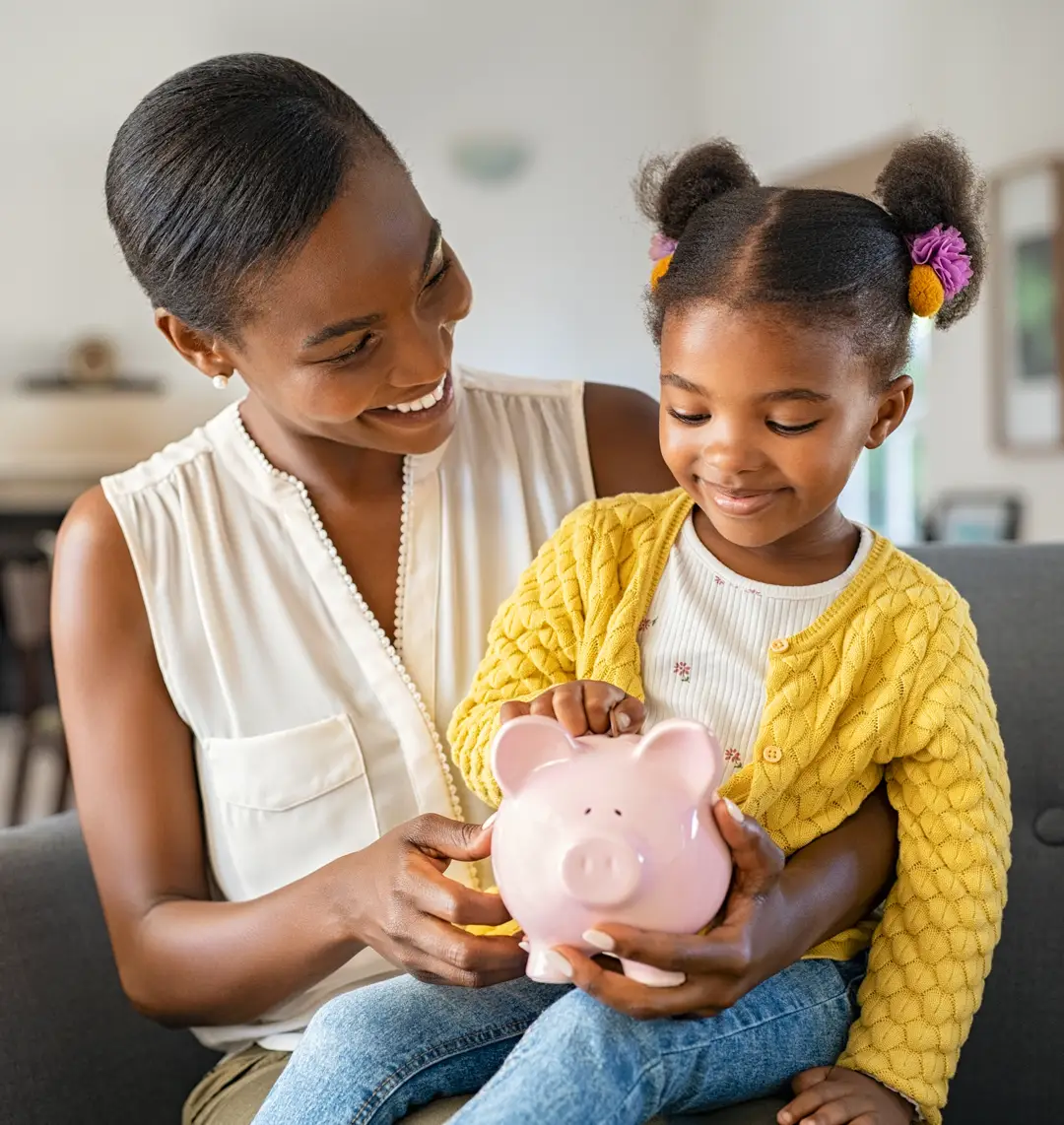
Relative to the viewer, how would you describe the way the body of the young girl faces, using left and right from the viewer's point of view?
facing the viewer and to the left of the viewer

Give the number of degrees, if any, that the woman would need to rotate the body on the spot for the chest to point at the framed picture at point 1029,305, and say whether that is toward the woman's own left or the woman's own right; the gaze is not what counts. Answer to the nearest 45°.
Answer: approximately 90° to the woman's own left

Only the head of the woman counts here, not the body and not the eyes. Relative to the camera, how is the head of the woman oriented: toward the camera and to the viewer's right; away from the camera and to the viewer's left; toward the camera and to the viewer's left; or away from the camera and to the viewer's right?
toward the camera and to the viewer's right

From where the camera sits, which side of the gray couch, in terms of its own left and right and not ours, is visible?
front

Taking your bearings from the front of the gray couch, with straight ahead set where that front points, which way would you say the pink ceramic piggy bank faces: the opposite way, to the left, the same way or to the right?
the same way

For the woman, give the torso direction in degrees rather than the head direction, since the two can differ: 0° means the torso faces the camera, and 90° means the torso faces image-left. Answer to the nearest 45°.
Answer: approximately 315°

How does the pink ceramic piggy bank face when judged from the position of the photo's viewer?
facing the viewer
